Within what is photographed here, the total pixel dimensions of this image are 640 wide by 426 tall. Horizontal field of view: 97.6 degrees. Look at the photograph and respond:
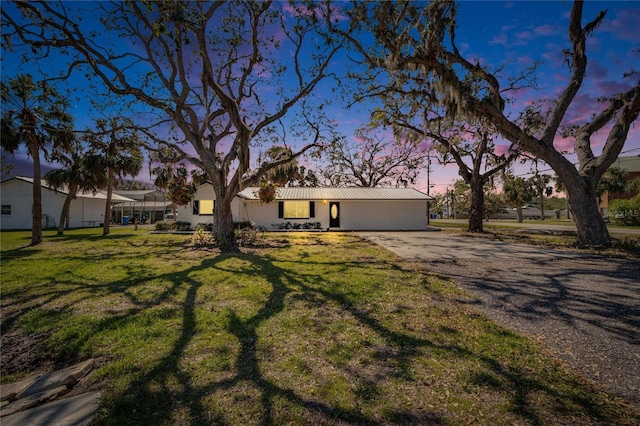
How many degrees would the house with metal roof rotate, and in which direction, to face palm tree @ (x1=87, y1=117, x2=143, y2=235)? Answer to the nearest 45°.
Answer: approximately 90° to its right

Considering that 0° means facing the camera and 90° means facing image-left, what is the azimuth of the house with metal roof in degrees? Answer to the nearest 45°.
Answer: approximately 0°

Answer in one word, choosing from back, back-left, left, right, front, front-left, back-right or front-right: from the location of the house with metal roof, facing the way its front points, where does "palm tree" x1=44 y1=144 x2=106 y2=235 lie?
right

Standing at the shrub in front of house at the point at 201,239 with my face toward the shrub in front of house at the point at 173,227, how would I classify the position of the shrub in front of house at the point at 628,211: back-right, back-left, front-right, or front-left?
back-right

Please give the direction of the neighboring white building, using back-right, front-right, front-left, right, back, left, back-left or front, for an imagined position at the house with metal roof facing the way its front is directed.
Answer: right

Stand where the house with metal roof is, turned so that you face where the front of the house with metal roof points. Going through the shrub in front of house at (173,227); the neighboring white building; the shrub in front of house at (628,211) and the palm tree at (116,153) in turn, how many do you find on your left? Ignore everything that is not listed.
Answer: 1

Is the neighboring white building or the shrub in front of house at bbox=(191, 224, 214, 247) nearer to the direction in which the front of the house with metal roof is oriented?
the shrub in front of house

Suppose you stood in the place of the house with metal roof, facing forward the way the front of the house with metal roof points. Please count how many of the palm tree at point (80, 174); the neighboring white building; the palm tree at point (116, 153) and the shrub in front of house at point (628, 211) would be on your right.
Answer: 3

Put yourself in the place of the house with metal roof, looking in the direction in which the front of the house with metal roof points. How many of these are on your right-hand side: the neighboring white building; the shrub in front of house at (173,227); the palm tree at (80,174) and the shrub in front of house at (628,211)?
3

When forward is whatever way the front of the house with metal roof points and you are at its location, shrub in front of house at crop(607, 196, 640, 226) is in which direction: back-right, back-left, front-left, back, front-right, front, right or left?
left

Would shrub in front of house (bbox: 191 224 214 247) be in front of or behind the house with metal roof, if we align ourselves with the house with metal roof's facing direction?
in front
